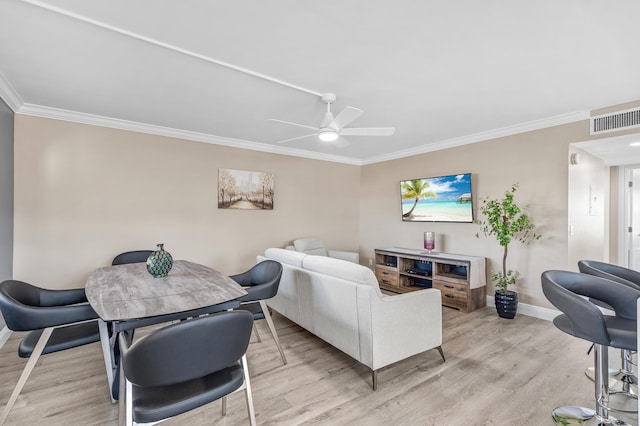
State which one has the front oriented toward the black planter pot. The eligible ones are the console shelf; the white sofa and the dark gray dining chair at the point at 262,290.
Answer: the white sofa

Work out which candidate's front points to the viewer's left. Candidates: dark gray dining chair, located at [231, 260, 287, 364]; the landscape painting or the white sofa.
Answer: the dark gray dining chair

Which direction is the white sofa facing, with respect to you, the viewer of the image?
facing away from the viewer and to the right of the viewer

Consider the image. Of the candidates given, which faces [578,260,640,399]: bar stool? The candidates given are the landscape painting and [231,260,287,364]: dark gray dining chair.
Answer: the landscape painting

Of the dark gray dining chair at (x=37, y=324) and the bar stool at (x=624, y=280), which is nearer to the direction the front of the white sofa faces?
the bar stool

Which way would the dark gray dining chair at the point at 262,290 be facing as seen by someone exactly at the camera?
facing to the left of the viewer

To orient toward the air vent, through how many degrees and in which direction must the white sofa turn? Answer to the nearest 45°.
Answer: approximately 45° to its right

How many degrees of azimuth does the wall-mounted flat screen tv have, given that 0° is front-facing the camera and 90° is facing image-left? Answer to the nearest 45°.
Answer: approximately 45°

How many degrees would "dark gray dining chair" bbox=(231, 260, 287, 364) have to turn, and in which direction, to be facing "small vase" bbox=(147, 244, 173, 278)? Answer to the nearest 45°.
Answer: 0° — it already faces it

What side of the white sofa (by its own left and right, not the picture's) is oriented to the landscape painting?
left

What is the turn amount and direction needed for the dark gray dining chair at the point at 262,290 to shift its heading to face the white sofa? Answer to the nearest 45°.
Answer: approximately 135° to its left

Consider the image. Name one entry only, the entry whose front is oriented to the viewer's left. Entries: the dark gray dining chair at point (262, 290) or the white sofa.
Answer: the dark gray dining chair

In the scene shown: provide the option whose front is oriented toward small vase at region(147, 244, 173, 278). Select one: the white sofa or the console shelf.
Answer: the console shelf

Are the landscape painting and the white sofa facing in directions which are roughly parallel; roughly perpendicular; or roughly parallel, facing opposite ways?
roughly perpendicular
